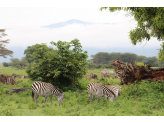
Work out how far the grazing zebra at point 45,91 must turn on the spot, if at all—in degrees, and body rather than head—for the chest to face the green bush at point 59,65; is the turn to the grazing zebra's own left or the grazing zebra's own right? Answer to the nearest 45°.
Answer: approximately 90° to the grazing zebra's own left

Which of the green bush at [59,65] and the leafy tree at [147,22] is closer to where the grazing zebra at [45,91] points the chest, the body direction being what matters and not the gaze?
the leafy tree

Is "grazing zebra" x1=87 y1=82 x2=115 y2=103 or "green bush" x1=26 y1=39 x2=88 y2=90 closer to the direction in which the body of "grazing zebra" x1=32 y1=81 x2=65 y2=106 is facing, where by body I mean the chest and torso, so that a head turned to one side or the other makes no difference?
the grazing zebra

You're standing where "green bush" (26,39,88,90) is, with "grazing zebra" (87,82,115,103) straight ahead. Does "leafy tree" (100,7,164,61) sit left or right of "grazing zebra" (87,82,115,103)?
left

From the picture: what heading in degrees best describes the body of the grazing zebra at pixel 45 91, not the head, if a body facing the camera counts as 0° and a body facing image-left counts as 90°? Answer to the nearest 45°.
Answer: approximately 270°

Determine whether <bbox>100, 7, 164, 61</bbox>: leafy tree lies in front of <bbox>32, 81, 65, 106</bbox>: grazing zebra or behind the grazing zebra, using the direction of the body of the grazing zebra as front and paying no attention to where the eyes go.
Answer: in front

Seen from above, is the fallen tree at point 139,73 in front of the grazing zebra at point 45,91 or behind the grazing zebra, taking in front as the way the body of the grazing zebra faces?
in front
